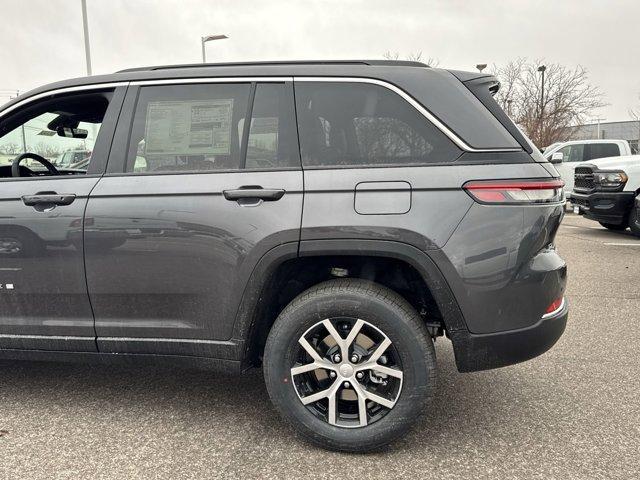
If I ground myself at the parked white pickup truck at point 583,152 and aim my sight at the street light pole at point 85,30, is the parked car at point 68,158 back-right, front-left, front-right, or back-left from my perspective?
front-left

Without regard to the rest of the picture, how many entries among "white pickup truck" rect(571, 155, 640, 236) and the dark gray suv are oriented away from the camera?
0

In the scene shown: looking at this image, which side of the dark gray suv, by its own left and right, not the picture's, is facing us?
left

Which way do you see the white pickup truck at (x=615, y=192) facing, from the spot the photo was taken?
facing the viewer and to the left of the viewer

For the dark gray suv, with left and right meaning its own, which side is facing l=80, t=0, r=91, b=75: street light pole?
right

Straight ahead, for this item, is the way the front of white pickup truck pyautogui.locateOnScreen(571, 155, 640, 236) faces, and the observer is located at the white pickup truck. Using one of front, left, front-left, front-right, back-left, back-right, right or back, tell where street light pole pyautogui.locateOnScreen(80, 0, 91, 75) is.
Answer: front-right

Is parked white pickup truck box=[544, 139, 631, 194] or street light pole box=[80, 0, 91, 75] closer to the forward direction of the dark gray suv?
the street light pole

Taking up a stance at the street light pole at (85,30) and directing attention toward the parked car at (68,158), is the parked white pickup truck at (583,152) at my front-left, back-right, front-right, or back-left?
front-left

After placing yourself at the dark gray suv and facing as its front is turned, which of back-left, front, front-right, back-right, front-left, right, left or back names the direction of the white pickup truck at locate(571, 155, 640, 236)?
back-right

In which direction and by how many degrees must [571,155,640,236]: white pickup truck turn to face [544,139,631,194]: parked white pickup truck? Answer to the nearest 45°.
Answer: approximately 135° to its right

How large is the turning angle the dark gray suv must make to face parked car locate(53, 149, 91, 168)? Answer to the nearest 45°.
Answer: approximately 45° to its right

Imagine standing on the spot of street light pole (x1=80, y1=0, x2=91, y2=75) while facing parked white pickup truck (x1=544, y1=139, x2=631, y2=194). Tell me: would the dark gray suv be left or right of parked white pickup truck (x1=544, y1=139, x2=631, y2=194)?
right
